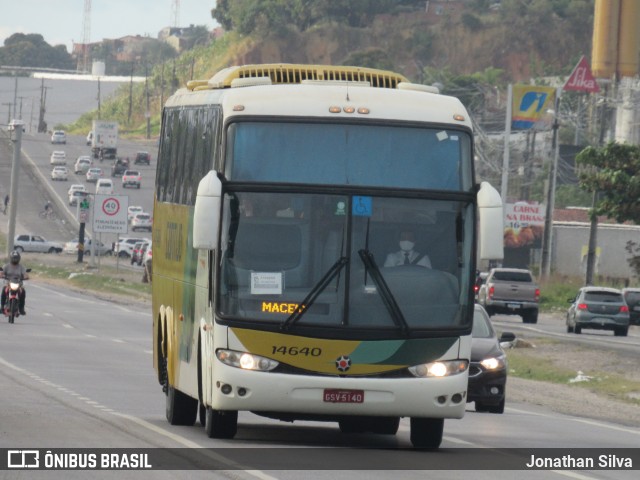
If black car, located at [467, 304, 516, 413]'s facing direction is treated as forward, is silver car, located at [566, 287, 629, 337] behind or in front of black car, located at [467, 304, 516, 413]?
behind

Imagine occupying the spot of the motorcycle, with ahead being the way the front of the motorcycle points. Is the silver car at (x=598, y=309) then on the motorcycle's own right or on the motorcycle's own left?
on the motorcycle's own left

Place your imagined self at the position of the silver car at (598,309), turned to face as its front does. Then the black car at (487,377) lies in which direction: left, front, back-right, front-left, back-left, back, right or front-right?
back

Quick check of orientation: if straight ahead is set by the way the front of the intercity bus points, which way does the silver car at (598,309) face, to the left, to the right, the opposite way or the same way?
the opposite way

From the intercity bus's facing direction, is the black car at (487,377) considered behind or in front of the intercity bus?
behind

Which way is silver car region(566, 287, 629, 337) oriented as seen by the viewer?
away from the camera

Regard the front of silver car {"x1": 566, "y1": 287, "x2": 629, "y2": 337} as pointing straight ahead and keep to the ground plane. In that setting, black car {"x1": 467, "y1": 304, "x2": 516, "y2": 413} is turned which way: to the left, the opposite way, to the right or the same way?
the opposite way

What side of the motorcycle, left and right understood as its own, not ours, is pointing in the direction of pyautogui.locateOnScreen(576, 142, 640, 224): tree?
left
